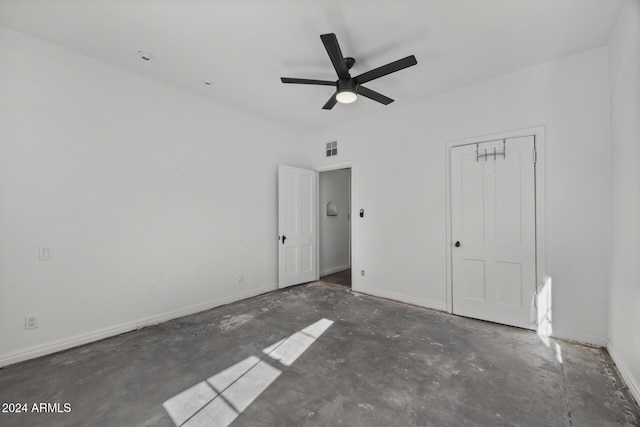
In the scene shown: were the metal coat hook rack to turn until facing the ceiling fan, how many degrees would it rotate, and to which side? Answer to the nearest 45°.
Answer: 0° — it already faces it

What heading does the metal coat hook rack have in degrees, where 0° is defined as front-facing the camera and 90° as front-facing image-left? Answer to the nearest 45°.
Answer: approximately 45°

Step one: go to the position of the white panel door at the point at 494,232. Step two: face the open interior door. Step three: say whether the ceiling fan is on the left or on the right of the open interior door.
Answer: left

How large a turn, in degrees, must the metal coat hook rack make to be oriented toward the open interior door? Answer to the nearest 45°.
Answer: approximately 45° to its right

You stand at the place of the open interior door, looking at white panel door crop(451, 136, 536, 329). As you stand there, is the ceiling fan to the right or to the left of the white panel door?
right
